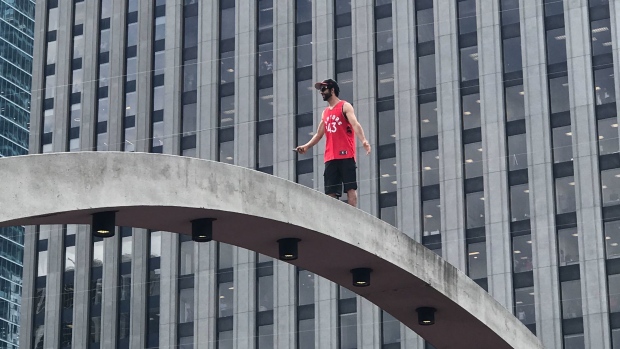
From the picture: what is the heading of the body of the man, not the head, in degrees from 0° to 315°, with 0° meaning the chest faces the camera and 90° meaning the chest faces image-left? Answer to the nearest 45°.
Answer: approximately 45°
